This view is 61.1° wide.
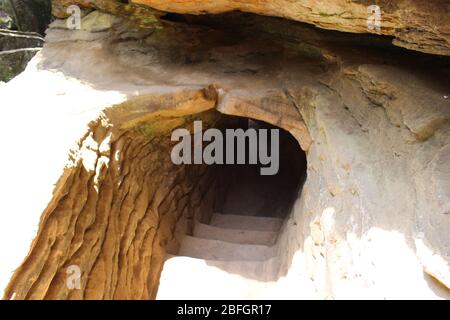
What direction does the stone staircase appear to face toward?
toward the camera
